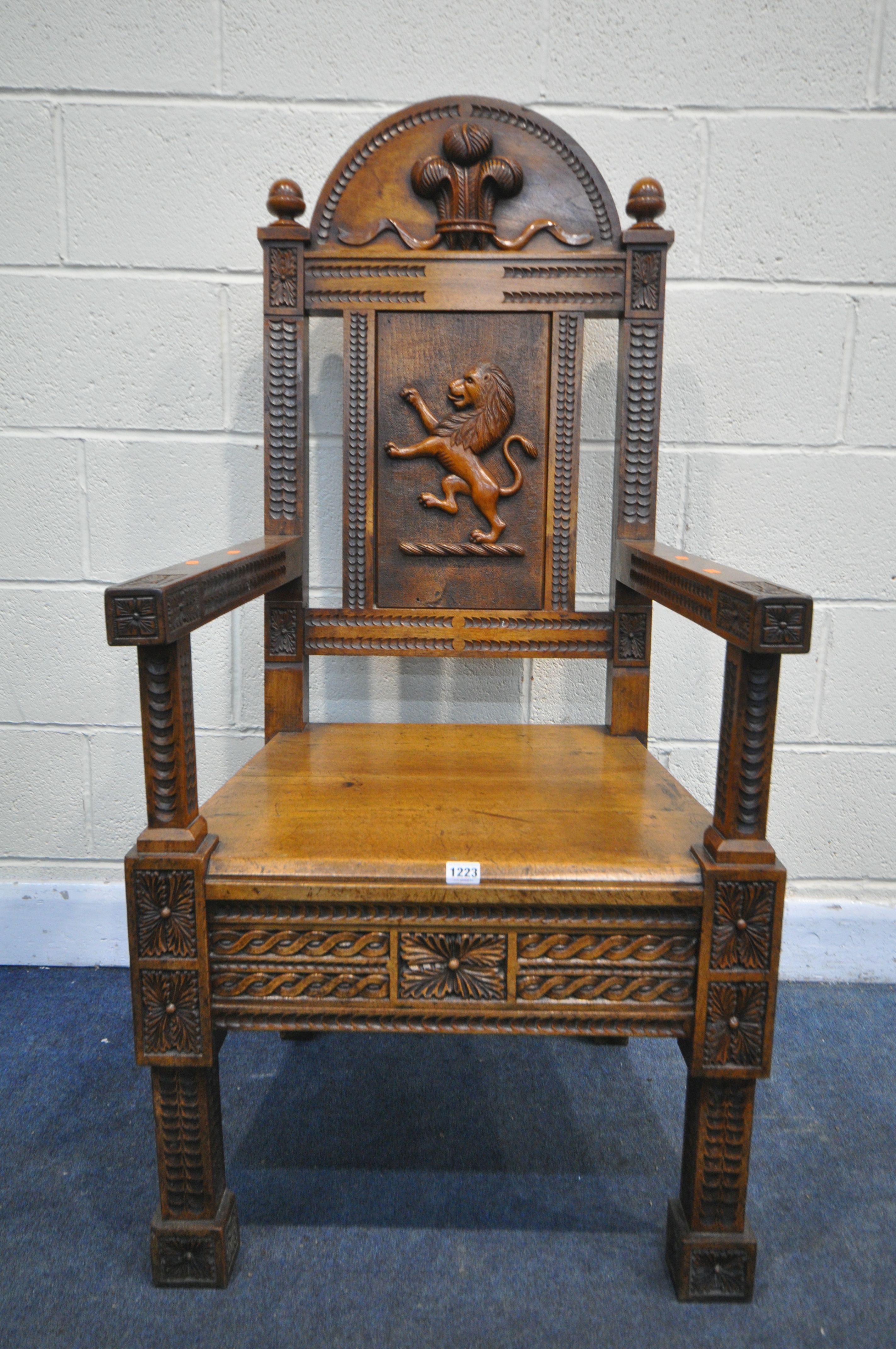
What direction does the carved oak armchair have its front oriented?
toward the camera
